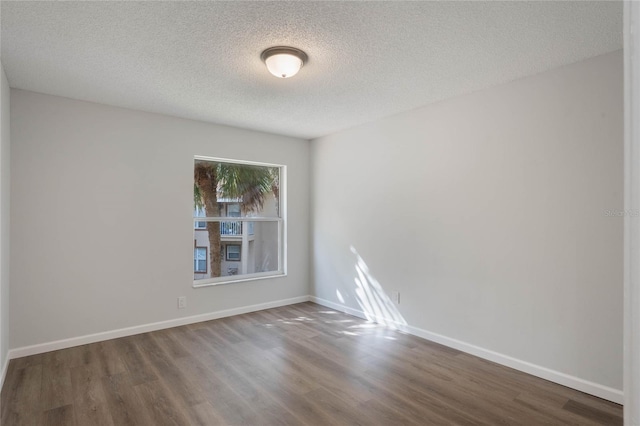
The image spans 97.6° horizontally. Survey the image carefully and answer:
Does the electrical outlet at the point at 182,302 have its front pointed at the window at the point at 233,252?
no

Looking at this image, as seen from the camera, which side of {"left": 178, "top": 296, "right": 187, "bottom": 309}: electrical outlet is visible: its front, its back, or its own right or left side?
front
